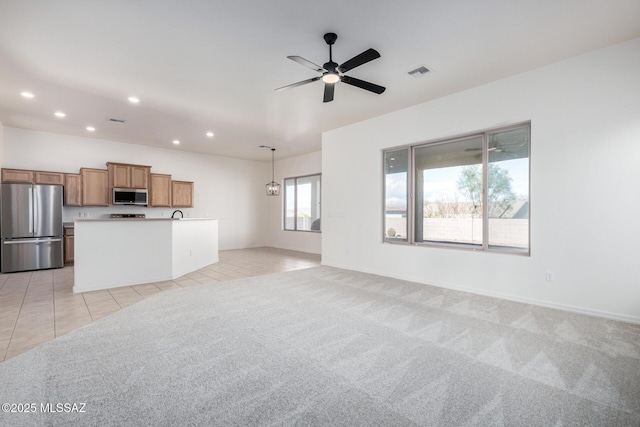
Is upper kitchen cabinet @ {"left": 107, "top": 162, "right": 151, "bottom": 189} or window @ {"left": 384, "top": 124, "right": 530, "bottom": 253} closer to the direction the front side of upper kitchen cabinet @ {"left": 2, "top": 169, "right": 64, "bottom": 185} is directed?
the window

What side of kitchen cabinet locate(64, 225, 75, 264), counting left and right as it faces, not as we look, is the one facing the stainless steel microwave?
left

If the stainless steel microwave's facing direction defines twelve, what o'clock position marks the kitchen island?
The kitchen island is roughly at 12 o'clock from the stainless steel microwave.

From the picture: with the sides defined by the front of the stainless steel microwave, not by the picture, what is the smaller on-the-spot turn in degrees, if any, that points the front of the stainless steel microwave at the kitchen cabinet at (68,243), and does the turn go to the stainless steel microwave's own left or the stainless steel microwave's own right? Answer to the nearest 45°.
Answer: approximately 90° to the stainless steel microwave's own right

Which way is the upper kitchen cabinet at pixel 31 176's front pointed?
toward the camera

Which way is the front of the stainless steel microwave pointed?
toward the camera

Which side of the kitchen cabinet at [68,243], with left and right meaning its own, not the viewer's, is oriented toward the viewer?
front

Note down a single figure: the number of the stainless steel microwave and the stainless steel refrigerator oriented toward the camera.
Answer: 2

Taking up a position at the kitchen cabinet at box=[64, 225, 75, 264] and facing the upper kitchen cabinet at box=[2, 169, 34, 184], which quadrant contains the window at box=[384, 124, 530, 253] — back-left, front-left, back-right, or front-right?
back-left
